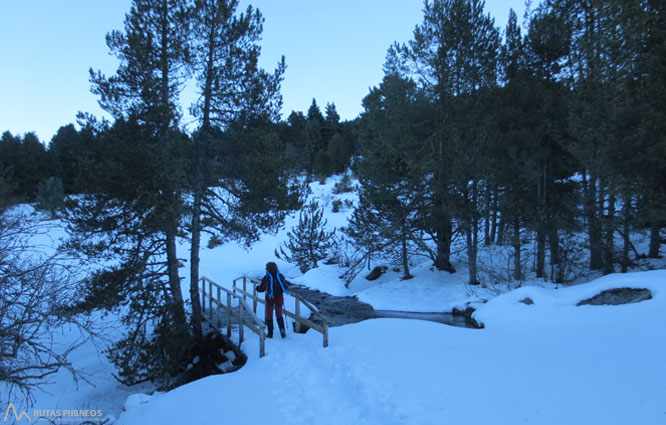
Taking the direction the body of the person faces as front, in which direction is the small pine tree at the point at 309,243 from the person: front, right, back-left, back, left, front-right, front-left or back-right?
back

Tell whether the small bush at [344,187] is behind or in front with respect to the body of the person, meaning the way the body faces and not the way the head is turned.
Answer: in front

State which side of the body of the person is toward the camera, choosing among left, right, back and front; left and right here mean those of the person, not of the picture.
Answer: front

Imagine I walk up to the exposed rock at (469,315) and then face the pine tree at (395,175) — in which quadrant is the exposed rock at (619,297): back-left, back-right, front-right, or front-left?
front-right

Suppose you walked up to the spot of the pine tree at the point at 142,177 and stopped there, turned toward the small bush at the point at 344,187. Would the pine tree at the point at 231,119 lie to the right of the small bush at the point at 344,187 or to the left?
right

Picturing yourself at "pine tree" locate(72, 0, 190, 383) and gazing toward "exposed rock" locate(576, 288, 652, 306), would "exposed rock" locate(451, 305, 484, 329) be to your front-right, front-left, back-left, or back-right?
front-left

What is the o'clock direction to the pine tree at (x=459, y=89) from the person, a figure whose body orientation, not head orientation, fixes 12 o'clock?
The pine tree is roughly at 1 o'clock from the person.

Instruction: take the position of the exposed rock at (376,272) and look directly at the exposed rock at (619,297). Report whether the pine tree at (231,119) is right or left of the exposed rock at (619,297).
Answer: right

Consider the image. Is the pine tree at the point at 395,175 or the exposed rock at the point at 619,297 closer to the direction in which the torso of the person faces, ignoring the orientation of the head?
the pine tree

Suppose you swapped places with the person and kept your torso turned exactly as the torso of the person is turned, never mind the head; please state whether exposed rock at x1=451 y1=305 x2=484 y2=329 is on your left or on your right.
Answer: on your left

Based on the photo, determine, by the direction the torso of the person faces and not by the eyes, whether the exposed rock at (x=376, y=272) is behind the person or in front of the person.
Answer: in front
